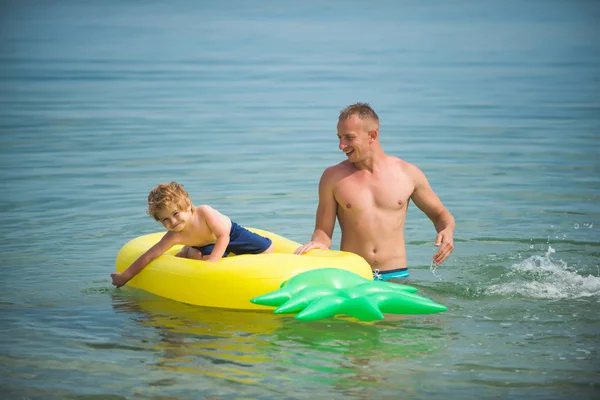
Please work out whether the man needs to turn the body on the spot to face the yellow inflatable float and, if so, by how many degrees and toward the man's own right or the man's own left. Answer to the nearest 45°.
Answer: approximately 45° to the man's own right

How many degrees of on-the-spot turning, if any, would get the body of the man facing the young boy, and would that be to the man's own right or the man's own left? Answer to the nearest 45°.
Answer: approximately 90° to the man's own right

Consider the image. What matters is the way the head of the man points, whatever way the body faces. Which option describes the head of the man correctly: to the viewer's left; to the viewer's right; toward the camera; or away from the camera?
to the viewer's left

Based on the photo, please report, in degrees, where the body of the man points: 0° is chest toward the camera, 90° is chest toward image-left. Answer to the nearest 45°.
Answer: approximately 0°
